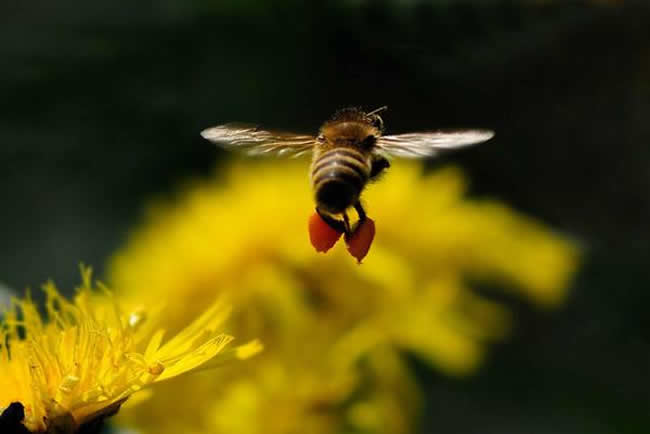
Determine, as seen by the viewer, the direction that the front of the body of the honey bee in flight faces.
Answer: away from the camera

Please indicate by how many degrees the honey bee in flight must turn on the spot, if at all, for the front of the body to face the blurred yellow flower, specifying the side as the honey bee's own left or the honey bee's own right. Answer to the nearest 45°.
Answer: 0° — it already faces it
